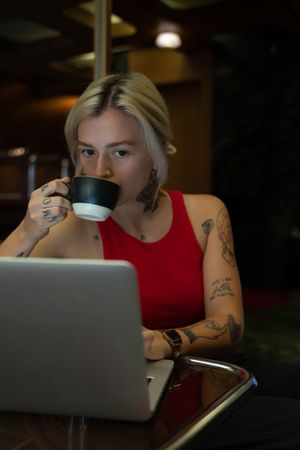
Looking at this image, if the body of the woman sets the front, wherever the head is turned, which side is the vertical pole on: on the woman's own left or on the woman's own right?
on the woman's own right

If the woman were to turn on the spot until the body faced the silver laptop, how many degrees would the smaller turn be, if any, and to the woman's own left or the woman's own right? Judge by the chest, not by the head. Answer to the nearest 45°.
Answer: approximately 45° to the woman's own left

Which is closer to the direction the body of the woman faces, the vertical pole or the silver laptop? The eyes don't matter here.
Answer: the silver laptop

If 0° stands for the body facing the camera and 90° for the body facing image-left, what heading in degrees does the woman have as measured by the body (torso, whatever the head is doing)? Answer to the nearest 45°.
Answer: approximately 45°

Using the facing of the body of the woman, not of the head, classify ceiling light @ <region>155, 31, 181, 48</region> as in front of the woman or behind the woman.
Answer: behind

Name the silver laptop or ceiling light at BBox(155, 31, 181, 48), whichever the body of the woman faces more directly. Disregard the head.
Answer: the silver laptop
